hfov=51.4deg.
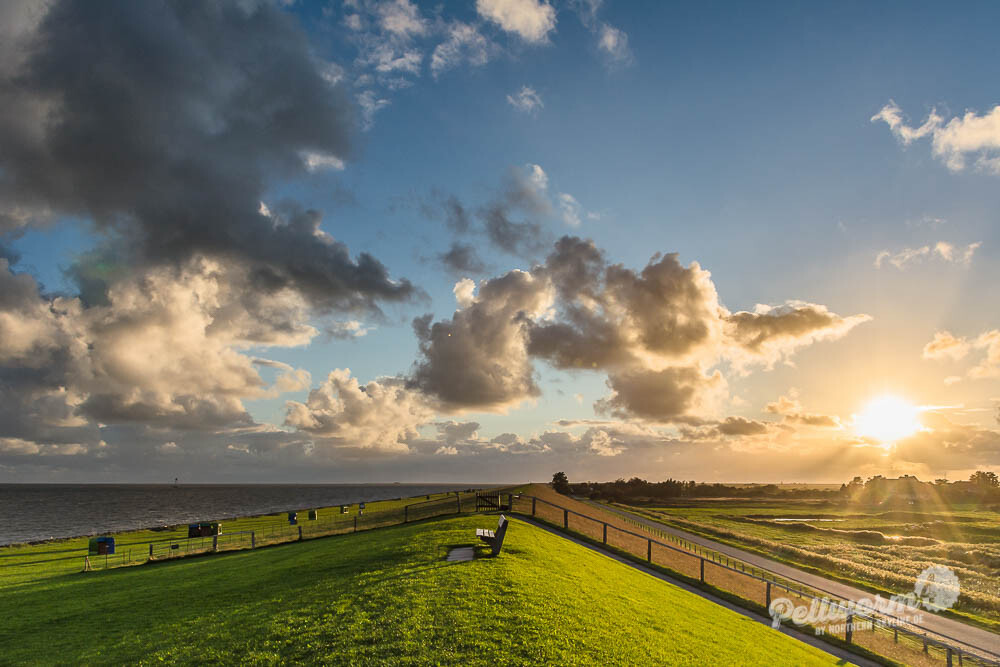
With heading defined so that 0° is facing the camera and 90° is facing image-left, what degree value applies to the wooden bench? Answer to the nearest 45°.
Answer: approximately 90°

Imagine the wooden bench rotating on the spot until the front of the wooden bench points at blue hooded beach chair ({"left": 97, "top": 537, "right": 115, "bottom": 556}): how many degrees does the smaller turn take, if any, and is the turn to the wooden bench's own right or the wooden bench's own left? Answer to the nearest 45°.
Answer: approximately 45° to the wooden bench's own right

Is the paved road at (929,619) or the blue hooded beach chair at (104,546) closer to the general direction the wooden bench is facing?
the blue hooded beach chair

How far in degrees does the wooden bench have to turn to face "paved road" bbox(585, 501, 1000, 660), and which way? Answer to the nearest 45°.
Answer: approximately 135° to its right

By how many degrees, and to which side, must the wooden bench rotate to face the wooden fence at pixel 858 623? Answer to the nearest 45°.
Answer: approximately 180°

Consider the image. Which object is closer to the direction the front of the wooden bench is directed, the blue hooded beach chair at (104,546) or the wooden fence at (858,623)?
the blue hooded beach chair

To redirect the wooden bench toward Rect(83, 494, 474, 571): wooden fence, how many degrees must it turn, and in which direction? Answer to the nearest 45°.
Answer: approximately 45° to its right
